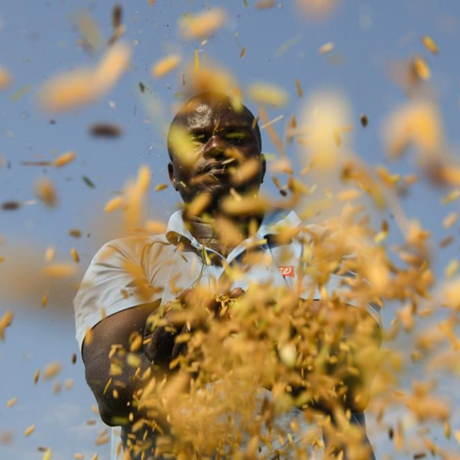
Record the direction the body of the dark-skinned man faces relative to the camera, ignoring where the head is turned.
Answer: toward the camera

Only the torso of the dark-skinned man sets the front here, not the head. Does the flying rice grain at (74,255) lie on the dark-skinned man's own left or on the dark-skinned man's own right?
on the dark-skinned man's own right
